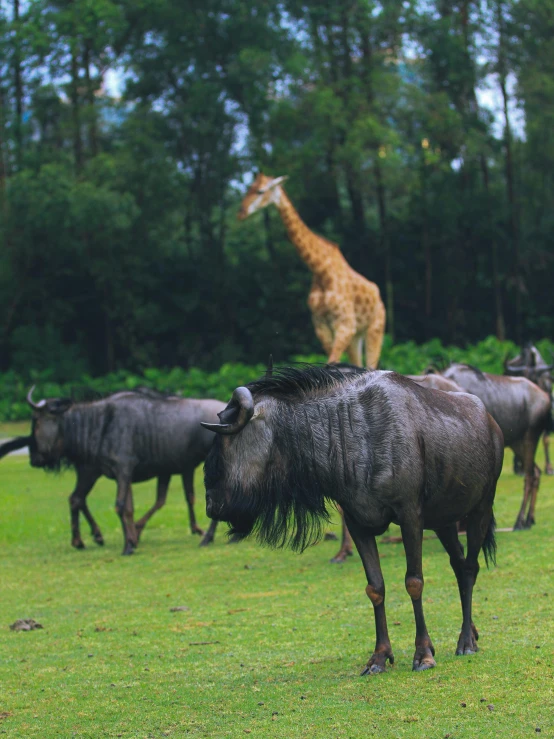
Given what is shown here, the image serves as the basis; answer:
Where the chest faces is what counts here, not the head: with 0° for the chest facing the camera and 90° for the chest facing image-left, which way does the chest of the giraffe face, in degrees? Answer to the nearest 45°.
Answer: approximately 45°

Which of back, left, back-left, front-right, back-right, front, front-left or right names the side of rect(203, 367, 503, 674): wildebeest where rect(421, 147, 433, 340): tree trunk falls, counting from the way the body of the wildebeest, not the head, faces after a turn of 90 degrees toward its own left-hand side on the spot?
back-left

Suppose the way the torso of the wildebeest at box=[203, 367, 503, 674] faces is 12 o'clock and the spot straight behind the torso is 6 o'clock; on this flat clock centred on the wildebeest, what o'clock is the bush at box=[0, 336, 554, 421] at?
The bush is roughly at 4 o'clock from the wildebeest.

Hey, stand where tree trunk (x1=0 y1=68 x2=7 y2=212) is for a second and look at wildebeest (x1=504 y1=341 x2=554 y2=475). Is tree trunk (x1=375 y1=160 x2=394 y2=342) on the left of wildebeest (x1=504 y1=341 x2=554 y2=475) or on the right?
left

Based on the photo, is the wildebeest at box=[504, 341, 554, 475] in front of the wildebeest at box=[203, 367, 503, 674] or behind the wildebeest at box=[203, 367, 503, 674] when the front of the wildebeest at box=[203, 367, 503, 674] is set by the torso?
behind

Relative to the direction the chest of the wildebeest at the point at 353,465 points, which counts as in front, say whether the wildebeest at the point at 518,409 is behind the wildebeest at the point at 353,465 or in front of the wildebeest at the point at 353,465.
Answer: behind
